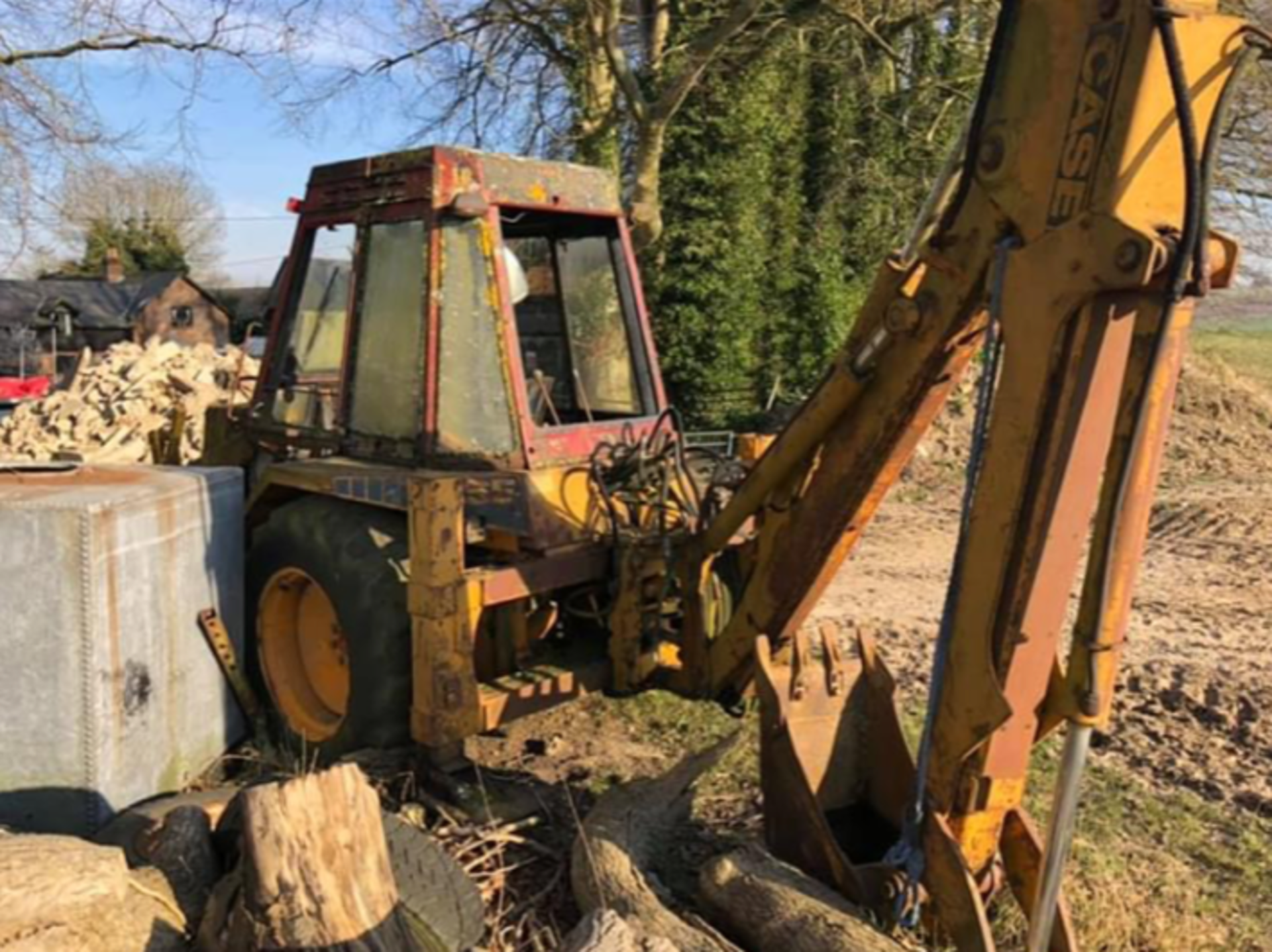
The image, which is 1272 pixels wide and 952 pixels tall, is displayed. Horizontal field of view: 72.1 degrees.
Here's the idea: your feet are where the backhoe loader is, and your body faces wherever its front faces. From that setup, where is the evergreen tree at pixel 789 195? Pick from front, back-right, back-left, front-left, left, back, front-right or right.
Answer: front-right

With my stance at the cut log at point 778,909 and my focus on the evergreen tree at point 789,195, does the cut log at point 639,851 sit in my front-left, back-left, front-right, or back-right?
front-left

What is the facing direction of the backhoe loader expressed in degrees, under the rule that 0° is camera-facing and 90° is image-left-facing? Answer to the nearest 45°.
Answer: approximately 135°

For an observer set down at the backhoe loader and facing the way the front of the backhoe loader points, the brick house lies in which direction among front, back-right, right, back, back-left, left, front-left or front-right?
front

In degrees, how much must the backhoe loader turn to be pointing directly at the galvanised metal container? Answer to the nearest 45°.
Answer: approximately 45° to its left

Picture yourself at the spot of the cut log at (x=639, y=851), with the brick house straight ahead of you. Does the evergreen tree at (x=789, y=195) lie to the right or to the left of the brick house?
right
